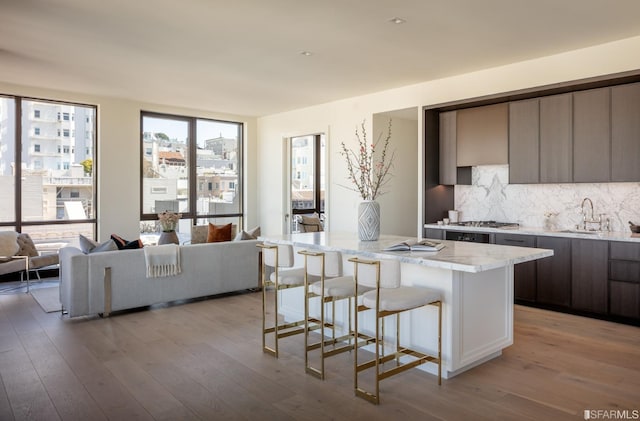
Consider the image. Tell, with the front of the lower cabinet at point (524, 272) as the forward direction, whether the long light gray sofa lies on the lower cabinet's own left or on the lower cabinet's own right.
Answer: on the lower cabinet's own right

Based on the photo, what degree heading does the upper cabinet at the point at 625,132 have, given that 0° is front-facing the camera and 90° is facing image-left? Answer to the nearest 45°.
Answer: approximately 45°

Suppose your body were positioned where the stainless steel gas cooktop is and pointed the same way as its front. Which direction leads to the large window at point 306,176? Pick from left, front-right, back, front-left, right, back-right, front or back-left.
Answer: back-right

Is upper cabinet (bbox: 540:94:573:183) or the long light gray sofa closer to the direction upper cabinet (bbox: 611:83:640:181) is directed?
the long light gray sofa

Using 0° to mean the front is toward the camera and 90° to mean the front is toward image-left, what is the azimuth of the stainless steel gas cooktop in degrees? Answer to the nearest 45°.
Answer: approximately 0°

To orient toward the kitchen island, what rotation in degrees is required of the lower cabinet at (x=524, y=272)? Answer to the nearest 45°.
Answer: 0° — it already faces it

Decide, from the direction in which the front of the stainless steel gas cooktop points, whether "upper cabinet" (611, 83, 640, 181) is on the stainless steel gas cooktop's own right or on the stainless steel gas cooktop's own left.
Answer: on the stainless steel gas cooktop's own left

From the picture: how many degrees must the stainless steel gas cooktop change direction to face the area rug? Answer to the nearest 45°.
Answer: approximately 90° to its right
